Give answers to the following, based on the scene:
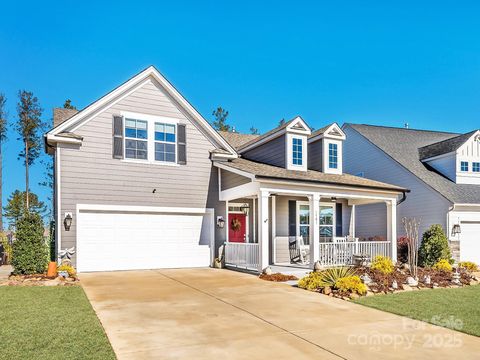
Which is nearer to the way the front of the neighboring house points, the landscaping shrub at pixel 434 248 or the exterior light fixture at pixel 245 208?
the landscaping shrub

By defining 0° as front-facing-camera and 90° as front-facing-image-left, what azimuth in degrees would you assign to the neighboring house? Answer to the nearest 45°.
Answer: approximately 315°

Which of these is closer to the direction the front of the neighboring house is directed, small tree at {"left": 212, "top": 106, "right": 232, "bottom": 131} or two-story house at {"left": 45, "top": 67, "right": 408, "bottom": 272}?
the two-story house

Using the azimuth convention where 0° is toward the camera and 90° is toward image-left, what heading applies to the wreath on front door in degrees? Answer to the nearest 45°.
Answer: approximately 0°

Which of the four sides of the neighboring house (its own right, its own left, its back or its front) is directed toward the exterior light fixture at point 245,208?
right
